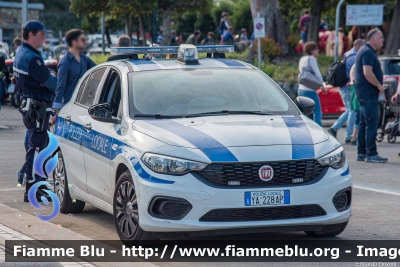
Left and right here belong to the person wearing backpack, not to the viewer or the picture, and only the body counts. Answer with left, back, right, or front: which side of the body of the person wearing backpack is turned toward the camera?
right

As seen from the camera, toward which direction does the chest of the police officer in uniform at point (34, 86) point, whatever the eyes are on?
to the viewer's right

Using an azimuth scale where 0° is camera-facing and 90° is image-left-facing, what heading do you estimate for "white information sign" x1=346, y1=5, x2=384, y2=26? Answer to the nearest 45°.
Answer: approximately 0°

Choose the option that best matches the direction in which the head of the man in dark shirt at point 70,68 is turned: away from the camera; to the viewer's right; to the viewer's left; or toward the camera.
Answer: to the viewer's right

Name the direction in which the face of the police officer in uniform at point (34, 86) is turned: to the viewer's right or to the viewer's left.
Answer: to the viewer's right

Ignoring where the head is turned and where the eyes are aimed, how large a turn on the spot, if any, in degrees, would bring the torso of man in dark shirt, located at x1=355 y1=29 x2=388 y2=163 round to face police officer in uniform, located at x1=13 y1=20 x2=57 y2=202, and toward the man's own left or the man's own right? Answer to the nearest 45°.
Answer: approximately 135° to the man's own right

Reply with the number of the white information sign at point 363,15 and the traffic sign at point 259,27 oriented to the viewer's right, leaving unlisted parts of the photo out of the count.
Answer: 0

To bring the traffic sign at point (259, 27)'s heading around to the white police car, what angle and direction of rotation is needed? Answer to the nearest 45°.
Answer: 0° — it already faces it

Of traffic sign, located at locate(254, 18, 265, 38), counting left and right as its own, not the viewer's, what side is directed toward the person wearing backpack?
front
